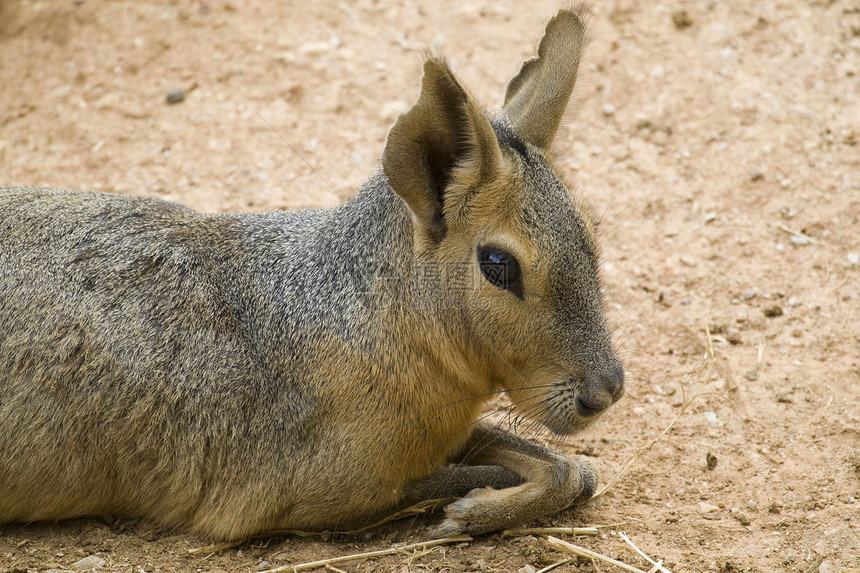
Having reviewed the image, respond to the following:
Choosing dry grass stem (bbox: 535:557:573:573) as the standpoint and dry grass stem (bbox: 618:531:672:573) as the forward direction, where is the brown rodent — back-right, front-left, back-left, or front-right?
back-left

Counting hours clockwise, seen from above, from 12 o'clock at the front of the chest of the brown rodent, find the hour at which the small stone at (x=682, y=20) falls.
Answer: The small stone is roughly at 10 o'clock from the brown rodent.

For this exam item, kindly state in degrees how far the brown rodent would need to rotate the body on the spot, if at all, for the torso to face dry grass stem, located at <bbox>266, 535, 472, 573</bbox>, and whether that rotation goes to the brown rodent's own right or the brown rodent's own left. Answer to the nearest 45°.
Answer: approximately 45° to the brown rodent's own right

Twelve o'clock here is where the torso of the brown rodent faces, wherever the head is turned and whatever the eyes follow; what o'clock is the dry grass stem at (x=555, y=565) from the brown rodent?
The dry grass stem is roughly at 1 o'clock from the brown rodent.

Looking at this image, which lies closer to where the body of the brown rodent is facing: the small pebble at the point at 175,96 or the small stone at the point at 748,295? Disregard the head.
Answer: the small stone

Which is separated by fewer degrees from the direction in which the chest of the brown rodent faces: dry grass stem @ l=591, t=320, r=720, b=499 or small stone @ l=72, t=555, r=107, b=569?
the dry grass stem

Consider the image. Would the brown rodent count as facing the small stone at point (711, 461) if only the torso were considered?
yes

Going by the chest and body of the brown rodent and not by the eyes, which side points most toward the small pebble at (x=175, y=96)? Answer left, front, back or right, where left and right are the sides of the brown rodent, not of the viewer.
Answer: left

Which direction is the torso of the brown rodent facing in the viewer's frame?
to the viewer's right

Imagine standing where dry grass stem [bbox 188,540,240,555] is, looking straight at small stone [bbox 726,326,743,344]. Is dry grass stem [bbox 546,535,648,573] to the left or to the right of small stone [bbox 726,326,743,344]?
right

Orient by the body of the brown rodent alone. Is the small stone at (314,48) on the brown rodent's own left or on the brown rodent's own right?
on the brown rodent's own left

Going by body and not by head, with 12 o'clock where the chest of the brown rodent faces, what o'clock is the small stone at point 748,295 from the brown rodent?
The small stone is roughly at 11 o'clock from the brown rodent.
